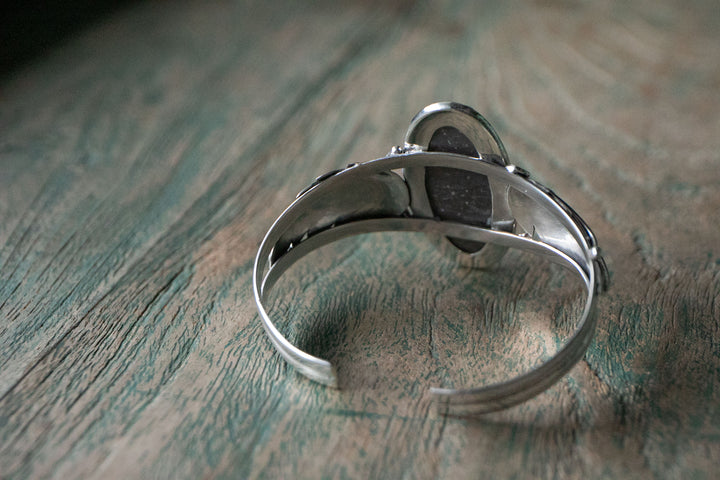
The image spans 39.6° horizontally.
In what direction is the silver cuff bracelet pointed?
away from the camera
